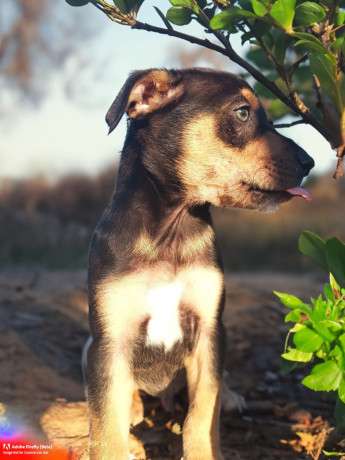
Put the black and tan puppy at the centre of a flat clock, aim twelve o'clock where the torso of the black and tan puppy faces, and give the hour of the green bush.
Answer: The green bush is roughly at 9 o'clock from the black and tan puppy.

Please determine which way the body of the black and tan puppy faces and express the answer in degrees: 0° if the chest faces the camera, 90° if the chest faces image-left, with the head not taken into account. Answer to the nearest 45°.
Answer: approximately 0°
